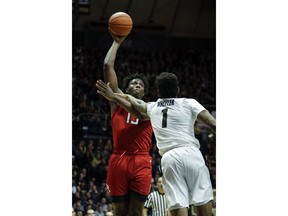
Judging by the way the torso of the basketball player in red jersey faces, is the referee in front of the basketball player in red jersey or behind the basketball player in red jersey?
behind

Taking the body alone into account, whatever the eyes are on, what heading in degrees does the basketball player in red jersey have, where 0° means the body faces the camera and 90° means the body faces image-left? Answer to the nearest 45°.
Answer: approximately 0°

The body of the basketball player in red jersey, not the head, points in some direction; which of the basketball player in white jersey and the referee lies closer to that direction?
the basketball player in white jersey

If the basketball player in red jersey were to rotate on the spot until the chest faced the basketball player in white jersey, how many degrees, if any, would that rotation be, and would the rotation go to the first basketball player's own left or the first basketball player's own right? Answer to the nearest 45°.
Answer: approximately 45° to the first basketball player's own left

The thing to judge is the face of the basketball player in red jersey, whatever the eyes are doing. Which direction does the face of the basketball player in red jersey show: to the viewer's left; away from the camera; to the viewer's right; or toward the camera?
toward the camera
